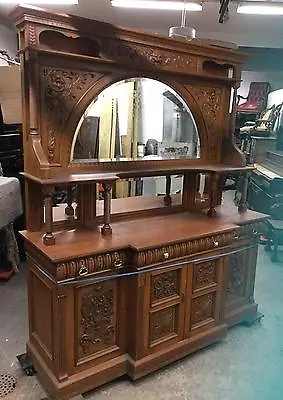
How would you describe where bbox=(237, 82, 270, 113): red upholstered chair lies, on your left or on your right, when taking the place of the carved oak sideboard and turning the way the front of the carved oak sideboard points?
on your left

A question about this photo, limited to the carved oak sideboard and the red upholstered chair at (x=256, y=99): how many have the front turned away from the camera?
0

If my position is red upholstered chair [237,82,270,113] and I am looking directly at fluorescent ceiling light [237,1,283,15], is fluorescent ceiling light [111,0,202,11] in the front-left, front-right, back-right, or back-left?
front-right

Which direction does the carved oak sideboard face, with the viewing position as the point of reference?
facing the viewer and to the right of the viewer

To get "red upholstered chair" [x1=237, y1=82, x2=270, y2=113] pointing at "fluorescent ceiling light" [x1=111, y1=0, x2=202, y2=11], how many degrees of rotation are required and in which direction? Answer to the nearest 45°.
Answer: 0° — it already faces it

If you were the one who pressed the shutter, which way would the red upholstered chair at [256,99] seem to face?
facing the viewer and to the left of the viewer
